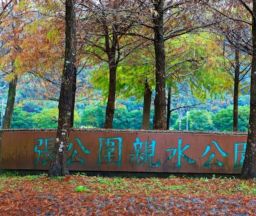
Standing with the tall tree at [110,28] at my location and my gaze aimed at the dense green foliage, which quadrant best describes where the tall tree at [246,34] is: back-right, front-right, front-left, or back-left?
back-right

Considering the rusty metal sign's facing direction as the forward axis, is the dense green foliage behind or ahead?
behind

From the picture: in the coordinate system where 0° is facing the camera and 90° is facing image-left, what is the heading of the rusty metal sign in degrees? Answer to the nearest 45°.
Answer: approximately 0°
